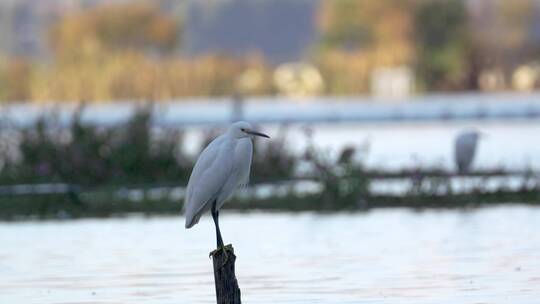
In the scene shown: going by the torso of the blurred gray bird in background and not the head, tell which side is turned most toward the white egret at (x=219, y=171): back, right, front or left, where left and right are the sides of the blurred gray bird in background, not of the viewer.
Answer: right

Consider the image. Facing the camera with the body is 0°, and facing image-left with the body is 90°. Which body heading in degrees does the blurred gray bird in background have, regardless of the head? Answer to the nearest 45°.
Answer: approximately 270°

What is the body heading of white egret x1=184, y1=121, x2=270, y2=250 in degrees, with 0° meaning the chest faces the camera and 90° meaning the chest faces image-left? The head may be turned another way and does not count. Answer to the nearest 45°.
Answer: approximately 270°

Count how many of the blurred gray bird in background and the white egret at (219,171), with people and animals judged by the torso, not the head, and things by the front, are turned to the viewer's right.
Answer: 2
